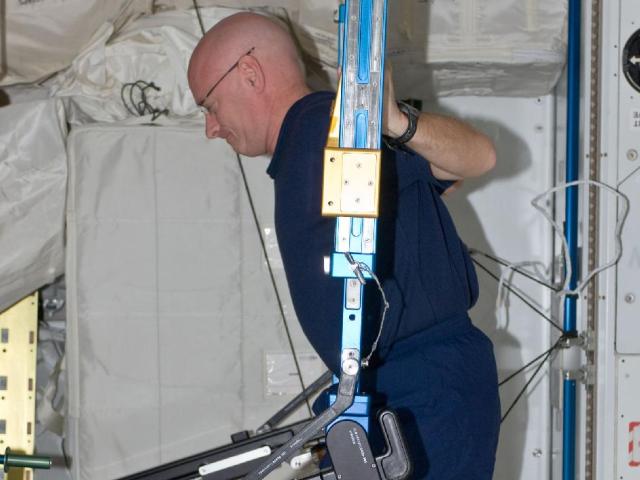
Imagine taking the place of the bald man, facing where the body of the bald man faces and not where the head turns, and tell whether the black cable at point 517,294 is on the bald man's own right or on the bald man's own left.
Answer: on the bald man's own right

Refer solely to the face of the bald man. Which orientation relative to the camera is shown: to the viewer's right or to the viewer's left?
to the viewer's left

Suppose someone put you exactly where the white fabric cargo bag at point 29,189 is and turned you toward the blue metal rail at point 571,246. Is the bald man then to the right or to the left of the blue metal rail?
right

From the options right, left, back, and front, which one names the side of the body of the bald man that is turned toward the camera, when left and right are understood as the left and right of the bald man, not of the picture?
left

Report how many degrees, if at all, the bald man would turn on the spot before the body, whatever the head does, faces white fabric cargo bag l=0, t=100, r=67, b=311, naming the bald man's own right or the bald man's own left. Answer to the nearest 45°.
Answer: approximately 45° to the bald man's own right

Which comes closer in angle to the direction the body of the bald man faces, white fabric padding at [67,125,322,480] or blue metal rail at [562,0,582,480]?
the white fabric padding

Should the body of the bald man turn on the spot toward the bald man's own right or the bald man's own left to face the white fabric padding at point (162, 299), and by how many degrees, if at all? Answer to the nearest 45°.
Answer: approximately 45° to the bald man's own right

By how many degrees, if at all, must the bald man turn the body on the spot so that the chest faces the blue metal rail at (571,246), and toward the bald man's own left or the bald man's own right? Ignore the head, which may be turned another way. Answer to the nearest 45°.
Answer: approximately 135° to the bald man's own right

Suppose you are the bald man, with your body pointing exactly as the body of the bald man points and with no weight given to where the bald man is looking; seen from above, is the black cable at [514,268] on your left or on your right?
on your right
